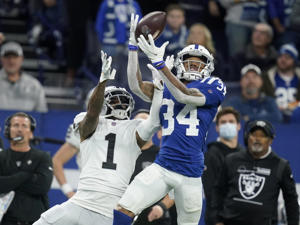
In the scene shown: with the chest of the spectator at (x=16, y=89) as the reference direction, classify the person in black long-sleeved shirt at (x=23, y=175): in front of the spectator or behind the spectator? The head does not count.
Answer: in front

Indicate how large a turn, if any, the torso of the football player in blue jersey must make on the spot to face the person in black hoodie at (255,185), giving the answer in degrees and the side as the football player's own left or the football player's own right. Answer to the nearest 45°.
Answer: approximately 180°

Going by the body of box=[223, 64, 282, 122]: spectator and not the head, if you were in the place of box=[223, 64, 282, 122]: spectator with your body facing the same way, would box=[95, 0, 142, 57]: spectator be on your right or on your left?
on your right

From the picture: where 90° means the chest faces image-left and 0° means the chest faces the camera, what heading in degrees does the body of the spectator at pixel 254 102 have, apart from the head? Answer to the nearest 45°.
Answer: approximately 0°
